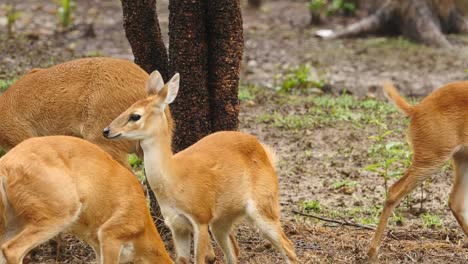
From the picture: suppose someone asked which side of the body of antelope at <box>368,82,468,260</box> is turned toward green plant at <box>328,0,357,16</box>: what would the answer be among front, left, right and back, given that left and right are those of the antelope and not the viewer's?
left

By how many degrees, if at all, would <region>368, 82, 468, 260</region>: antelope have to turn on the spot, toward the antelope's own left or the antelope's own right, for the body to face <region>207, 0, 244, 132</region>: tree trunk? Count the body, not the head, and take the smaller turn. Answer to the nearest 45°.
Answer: approximately 180°

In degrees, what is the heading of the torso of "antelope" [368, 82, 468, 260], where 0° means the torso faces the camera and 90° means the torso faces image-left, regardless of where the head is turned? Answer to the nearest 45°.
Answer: approximately 270°

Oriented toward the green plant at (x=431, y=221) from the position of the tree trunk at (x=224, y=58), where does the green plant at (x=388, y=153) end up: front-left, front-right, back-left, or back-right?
front-left

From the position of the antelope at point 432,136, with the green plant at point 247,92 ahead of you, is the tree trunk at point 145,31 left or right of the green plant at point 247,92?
left
